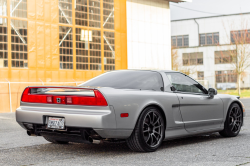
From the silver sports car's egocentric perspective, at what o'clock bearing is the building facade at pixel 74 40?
The building facade is roughly at 10 o'clock from the silver sports car.

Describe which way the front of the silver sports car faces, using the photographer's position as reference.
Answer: facing away from the viewer and to the right of the viewer
